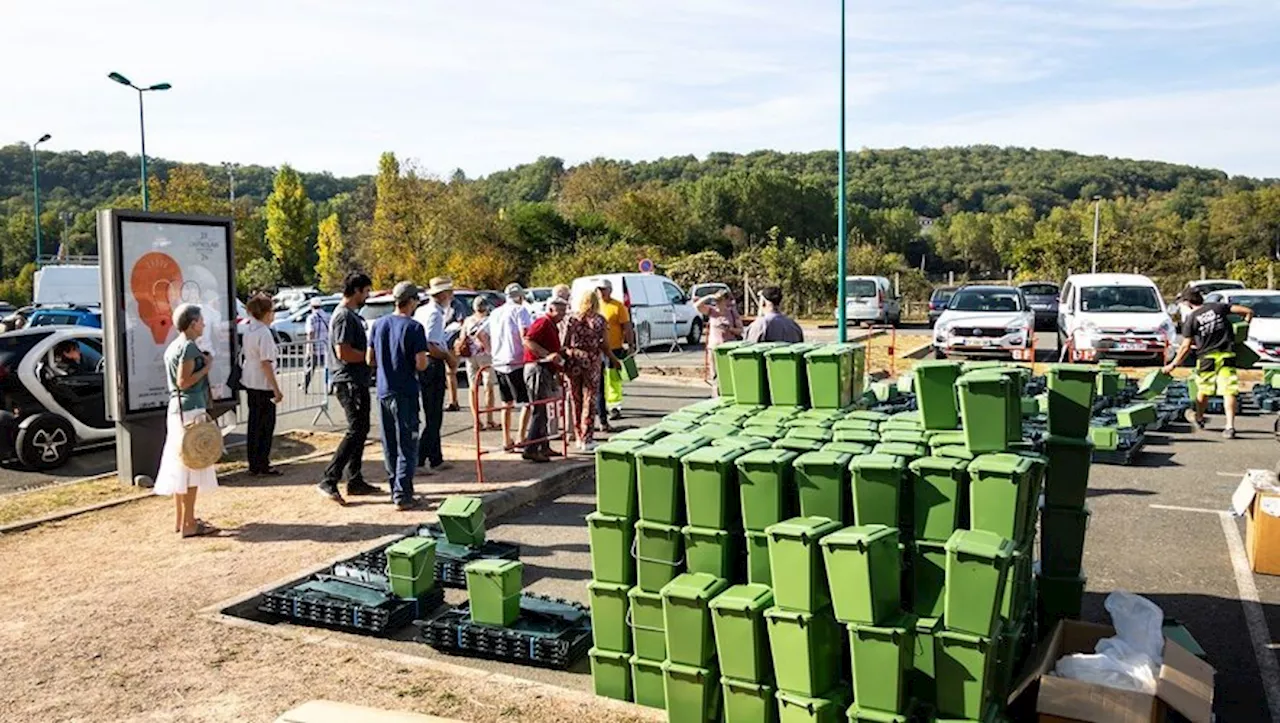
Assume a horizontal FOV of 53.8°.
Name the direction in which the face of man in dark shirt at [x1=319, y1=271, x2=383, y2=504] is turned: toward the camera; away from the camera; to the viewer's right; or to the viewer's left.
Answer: to the viewer's right

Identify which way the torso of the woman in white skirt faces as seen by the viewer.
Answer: to the viewer's right

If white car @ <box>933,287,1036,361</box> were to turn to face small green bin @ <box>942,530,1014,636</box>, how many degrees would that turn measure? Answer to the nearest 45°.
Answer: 0° — it already faces it

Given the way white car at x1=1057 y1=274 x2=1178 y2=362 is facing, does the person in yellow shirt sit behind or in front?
in front

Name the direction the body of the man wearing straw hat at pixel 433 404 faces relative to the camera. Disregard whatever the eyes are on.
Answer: to the viewer's right

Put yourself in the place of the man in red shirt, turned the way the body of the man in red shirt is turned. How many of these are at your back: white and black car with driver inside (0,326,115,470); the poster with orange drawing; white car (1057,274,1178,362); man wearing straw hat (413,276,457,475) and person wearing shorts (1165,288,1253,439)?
3

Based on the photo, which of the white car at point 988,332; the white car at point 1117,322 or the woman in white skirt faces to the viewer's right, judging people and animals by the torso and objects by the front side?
the woman in white skirt

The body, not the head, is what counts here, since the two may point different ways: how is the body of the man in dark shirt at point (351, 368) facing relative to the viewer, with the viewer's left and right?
facing to the right of the viewer

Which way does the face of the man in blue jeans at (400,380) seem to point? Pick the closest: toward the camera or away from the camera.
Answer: away from the camera

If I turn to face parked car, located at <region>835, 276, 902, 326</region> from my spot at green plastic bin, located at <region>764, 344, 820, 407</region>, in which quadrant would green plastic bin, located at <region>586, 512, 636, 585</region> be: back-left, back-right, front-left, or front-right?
back-left
